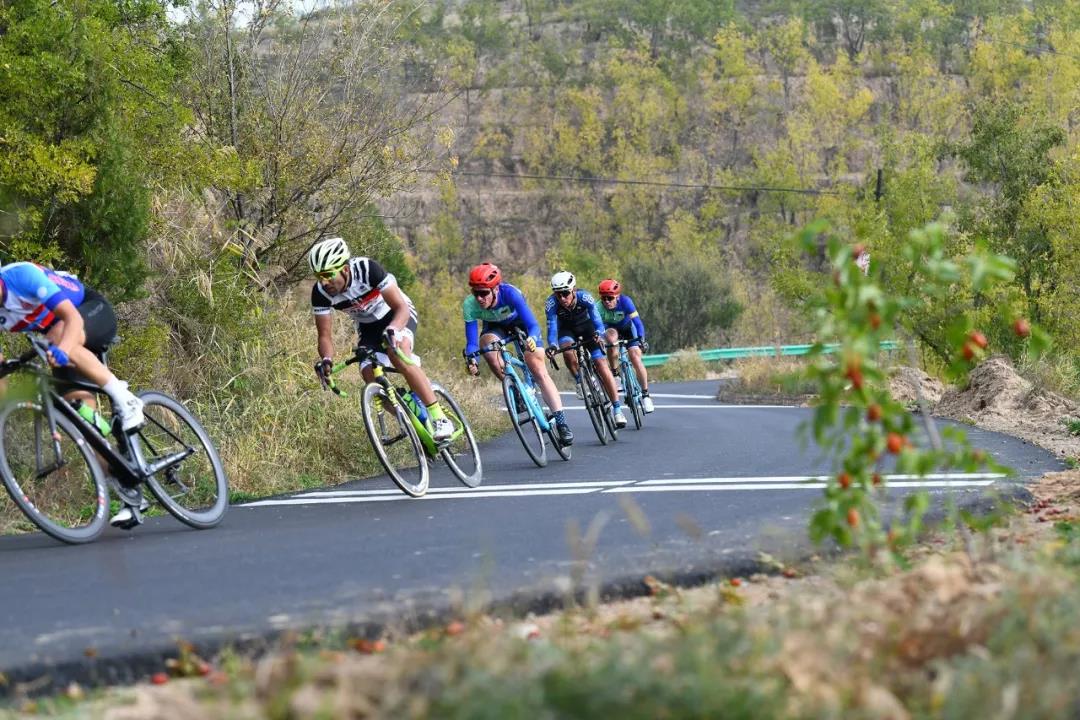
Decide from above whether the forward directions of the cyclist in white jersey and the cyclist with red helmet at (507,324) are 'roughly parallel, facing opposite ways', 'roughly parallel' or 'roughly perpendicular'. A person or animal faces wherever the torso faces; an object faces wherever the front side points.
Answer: roughly parallel

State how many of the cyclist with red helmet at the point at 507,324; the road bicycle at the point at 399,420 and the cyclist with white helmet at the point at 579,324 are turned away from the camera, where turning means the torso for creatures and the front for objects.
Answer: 0

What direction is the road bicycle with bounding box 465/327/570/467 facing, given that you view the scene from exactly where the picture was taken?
facing the viewer and to the left of the viewer

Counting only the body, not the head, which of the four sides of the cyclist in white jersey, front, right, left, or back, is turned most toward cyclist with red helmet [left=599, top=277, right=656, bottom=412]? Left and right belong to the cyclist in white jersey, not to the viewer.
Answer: back

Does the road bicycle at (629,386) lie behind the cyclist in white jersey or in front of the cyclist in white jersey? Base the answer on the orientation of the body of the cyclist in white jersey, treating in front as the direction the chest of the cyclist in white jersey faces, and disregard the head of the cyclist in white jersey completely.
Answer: behind

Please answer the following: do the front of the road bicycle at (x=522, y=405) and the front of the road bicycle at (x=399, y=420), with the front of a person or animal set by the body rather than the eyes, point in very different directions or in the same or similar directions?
same or similar directions

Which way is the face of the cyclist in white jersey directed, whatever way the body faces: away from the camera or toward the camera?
toward the camera

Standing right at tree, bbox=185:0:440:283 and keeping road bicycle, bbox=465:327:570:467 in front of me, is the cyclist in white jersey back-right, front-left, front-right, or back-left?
front-right

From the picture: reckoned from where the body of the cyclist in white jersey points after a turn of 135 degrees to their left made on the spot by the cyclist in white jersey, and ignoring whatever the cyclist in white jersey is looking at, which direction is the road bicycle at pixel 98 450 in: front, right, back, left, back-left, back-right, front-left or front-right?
back-right

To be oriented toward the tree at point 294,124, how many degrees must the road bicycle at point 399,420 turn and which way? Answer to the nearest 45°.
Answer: approximately 135° to its right

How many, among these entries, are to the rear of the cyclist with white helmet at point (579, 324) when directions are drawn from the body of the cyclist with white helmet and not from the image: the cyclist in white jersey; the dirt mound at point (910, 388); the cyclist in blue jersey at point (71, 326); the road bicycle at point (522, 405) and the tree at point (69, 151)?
1

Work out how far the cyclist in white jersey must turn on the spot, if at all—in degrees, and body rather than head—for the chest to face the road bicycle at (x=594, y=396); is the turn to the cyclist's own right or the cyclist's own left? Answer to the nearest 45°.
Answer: approximately 180°

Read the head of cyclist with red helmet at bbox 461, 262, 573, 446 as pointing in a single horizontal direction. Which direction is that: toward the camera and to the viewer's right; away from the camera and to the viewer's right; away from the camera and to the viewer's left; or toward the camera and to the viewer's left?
toward the camera and to the viewer's left

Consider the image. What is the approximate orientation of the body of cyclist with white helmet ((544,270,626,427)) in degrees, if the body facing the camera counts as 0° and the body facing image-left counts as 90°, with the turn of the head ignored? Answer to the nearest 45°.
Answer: approximately 45°

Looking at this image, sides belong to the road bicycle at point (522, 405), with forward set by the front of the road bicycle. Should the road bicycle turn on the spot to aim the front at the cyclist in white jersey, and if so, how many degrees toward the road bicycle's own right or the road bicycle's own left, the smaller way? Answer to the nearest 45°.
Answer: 0° — it already faces them

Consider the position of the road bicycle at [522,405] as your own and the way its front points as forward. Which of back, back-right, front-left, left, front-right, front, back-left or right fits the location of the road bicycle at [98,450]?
front

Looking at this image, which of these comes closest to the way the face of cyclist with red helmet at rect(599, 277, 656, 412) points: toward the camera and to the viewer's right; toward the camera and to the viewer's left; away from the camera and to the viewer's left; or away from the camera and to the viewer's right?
toward the camera and to the viewer's left

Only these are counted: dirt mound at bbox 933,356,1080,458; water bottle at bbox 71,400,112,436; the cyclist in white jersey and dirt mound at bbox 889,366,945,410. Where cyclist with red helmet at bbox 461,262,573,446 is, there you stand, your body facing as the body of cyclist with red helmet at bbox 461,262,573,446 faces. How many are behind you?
2

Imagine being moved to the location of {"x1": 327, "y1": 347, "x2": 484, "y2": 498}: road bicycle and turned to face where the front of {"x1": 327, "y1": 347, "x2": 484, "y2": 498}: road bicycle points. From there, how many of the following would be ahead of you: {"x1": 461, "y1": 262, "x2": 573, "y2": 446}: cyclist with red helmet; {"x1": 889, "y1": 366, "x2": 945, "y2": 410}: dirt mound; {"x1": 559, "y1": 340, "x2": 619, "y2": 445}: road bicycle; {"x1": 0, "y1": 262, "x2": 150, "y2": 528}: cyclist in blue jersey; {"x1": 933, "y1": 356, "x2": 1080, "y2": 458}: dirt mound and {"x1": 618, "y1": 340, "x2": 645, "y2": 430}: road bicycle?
1

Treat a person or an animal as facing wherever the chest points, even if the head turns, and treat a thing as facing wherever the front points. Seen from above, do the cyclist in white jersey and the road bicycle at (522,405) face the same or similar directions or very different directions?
same or similar directions

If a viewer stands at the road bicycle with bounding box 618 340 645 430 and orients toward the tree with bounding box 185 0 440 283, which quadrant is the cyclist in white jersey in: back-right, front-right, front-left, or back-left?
front-left
